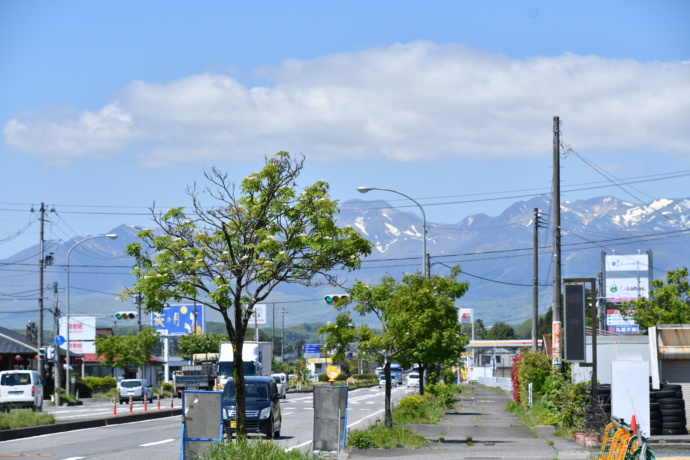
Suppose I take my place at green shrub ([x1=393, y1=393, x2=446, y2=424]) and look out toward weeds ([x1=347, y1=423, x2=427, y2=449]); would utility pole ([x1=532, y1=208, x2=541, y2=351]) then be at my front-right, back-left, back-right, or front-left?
back-left

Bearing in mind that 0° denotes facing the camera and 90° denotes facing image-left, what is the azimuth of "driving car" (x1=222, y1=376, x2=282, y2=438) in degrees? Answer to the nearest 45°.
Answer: approximately 0°

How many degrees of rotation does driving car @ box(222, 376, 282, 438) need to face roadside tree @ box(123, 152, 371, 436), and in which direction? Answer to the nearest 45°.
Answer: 0° — it already faces it

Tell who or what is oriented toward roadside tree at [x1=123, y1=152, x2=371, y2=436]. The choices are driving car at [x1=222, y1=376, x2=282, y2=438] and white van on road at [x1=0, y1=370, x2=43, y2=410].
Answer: driving car at [x1=222, y1=376, x2=282, y2=438]

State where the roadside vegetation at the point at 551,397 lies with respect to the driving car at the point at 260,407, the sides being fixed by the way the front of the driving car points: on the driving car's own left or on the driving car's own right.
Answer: on the driving car's own left
